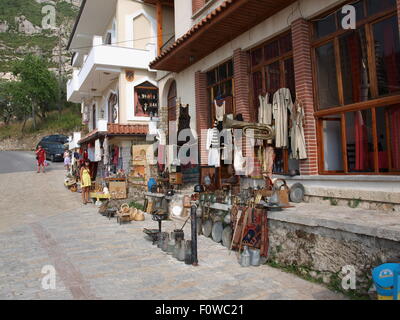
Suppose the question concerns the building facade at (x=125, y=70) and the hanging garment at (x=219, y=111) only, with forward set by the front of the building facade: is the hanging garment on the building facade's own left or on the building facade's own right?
on the building facade's own left

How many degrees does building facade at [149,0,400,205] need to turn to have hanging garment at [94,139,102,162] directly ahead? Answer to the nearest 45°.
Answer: approximately 90° to its right

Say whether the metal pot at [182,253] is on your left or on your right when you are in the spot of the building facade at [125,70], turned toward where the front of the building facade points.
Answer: on your left

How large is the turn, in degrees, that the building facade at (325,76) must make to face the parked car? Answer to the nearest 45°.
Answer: approximately 90° to its right

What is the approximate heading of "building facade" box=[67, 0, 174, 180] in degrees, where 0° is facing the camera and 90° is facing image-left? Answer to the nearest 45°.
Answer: approximately 45°
